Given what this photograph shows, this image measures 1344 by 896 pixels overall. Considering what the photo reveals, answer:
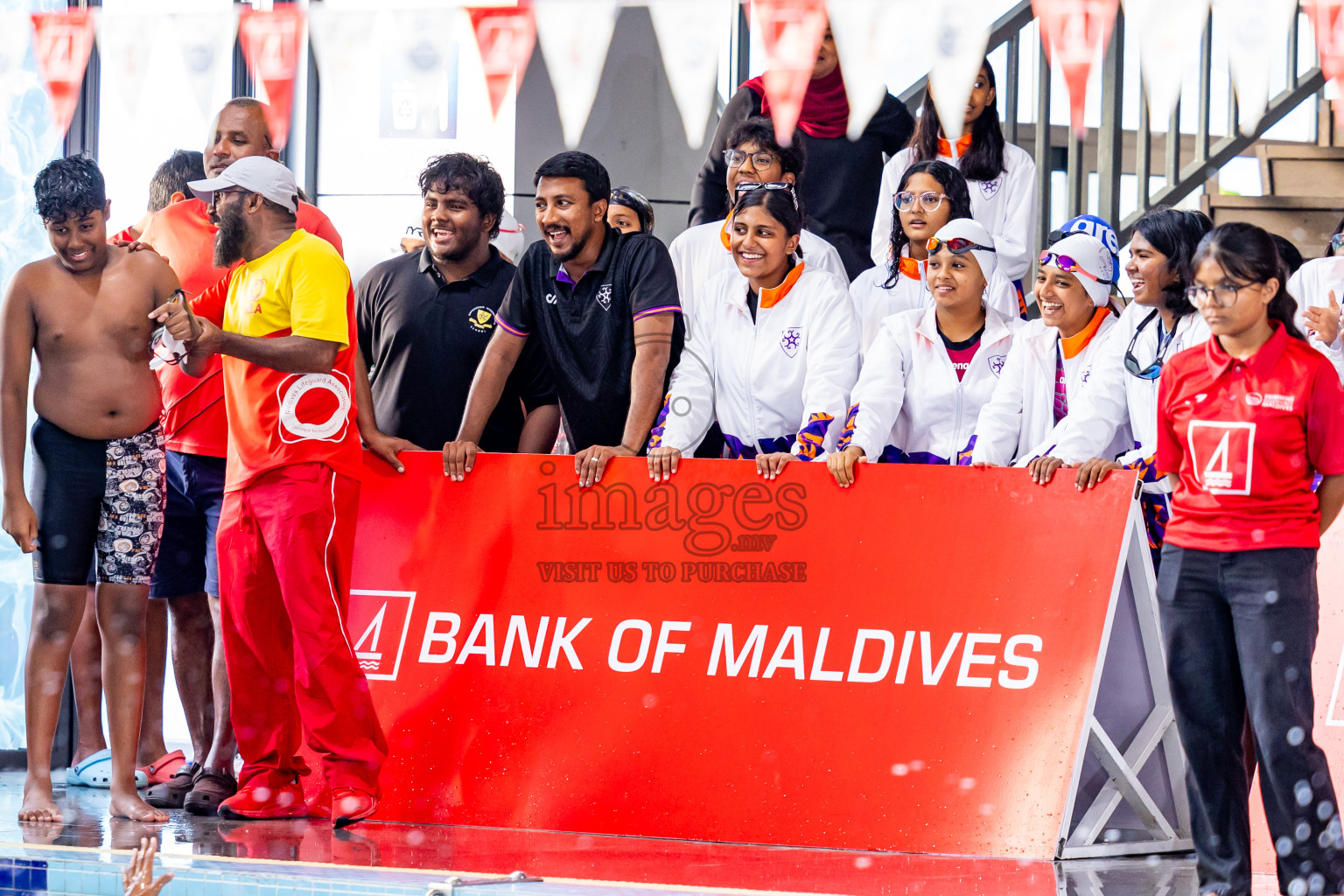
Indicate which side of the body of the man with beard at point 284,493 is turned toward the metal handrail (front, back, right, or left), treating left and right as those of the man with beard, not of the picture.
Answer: back

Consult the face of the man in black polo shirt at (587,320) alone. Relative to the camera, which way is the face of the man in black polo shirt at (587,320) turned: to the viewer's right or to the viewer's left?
to the viewer's left

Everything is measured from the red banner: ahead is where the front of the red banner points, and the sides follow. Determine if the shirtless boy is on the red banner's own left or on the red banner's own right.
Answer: on the red banner's own right

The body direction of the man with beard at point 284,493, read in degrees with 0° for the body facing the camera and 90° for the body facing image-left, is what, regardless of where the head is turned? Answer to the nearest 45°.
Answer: approximately 45°

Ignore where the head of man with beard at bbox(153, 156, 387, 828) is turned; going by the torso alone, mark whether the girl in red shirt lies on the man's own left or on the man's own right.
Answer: on the man's own left

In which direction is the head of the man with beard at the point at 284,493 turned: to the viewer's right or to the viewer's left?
to the viewer's left

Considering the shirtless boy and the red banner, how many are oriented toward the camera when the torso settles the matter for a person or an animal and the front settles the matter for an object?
2

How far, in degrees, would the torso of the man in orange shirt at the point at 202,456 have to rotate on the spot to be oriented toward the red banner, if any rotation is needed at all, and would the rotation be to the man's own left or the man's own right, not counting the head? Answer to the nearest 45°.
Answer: approximately 90° to the man's own left
